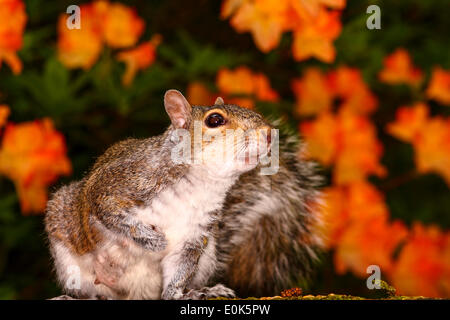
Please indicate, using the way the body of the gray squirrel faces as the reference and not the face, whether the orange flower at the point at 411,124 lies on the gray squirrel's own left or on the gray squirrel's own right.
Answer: on the gray squirrel's own left

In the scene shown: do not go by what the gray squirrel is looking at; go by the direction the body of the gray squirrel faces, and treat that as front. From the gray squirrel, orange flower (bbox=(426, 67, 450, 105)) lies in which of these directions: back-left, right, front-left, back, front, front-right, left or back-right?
left

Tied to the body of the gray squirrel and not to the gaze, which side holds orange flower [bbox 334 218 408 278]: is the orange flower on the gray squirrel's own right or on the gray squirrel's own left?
on the gray squirrel's own left

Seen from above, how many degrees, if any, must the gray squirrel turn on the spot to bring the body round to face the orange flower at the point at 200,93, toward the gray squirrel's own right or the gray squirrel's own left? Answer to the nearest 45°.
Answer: approximately 135° to the gray squirrel's own left

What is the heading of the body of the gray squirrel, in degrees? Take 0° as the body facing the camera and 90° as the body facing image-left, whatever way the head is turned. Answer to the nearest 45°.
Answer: approximately 315°

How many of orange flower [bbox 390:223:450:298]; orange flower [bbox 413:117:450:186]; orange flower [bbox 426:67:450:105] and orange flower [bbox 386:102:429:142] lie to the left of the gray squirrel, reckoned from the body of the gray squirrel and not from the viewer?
4

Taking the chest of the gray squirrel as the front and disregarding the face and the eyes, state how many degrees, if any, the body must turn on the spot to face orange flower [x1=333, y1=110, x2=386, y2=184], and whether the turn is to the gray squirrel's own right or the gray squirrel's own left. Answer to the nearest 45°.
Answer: approximately 90° to the gray squirrel's own left

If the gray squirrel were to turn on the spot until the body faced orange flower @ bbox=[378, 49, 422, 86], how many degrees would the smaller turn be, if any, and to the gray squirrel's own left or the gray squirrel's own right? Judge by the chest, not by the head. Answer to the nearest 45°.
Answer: approximately 90° to the gray squirrel's own left

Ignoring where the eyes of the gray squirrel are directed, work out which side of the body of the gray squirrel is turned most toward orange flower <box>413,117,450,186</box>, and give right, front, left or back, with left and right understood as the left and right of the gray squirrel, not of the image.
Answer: left
